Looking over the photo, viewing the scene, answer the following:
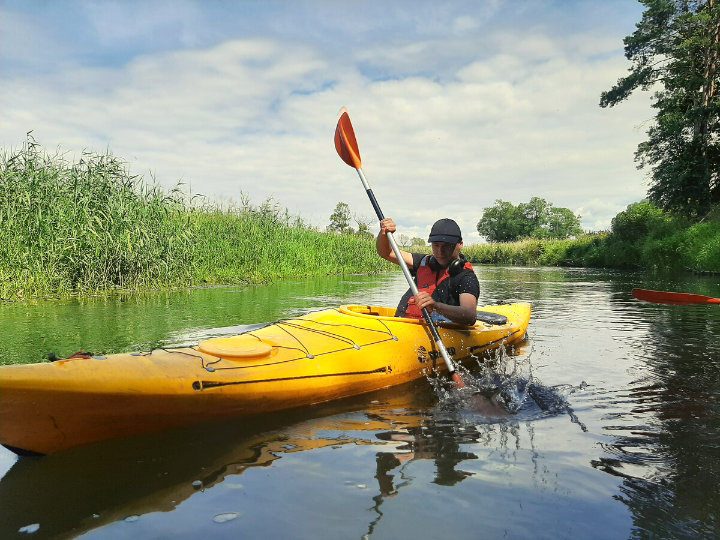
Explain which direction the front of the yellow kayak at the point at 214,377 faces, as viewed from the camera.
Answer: facing the viewer and to the left of the viewer

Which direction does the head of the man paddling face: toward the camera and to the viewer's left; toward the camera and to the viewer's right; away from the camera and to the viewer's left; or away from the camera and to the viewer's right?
toward the camera and to the viewer's left
